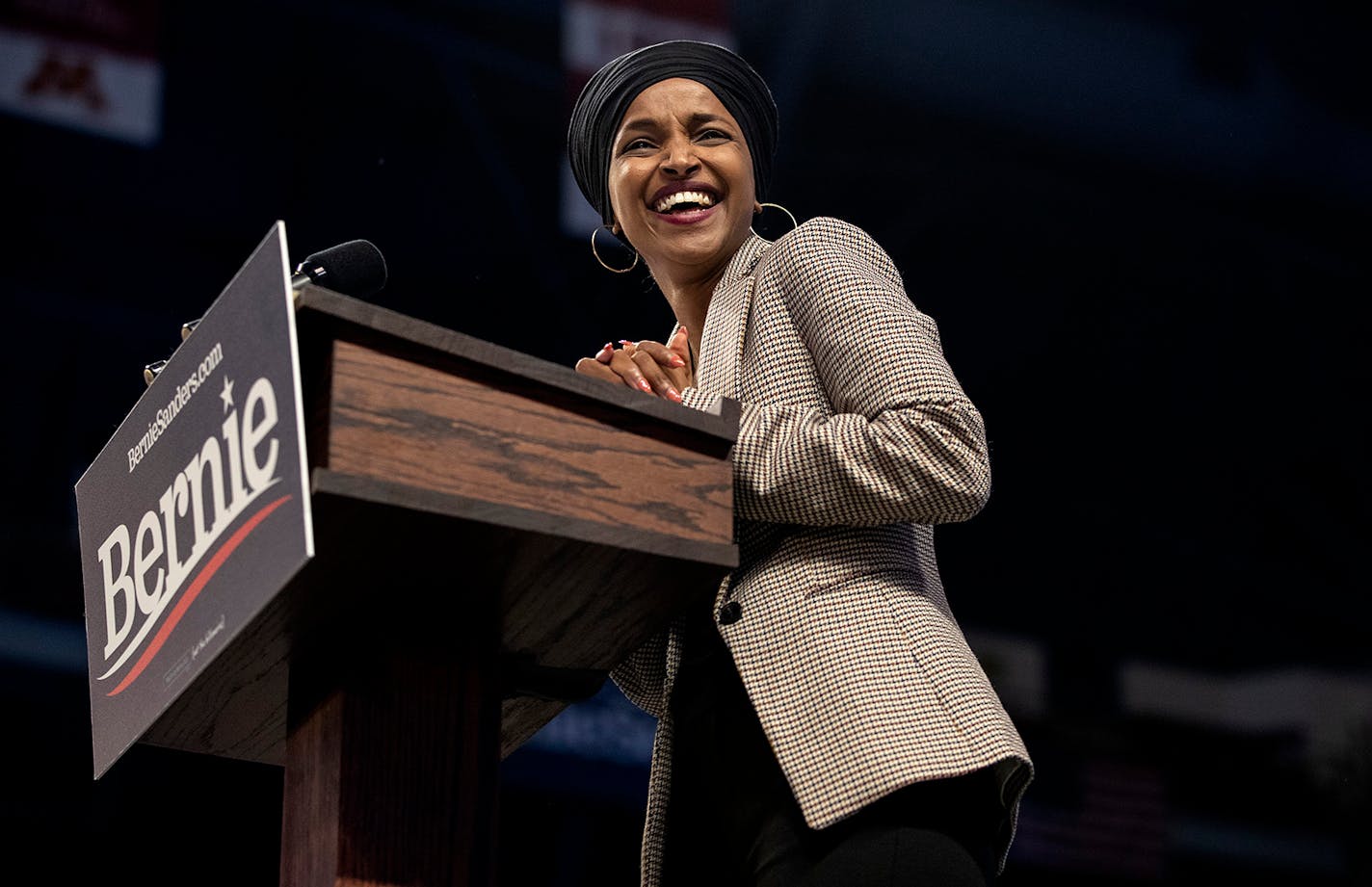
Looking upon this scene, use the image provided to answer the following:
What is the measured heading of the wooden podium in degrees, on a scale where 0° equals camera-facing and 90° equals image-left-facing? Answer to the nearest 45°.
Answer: approximately 45°

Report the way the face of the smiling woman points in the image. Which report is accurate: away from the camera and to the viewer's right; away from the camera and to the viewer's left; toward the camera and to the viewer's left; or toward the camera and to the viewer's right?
toward the camera and to the viewer's left

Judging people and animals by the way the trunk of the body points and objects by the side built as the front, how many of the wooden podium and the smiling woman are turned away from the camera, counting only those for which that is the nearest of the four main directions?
0

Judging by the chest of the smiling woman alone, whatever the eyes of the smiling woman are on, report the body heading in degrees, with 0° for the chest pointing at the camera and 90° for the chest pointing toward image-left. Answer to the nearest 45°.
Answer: approximately 45°
